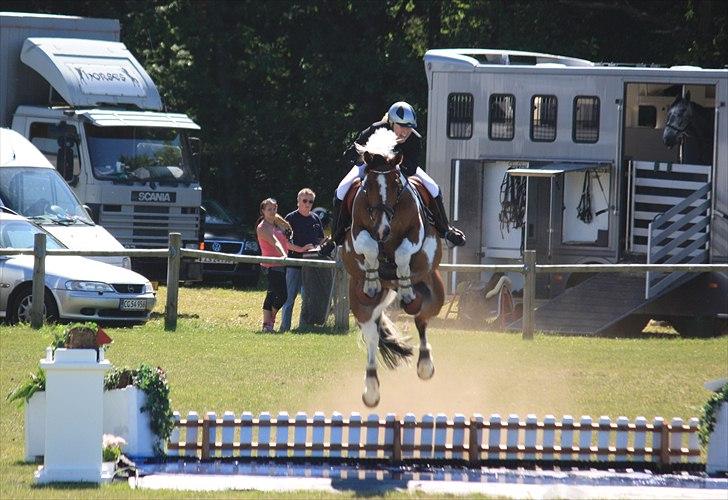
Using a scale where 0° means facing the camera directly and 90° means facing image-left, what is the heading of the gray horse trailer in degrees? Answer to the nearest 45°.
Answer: approximately 270°

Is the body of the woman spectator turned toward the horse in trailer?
no

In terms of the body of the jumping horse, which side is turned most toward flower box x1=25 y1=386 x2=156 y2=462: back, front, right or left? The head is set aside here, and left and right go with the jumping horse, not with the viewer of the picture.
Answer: right

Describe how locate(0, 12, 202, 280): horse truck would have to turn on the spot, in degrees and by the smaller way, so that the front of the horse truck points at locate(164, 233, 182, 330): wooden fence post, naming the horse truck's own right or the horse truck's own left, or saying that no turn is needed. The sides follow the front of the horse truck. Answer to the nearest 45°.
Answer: approximately 45° to the horse truck's own right

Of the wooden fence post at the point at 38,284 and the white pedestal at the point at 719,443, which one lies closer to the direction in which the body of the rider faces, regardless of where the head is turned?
the white pedestal

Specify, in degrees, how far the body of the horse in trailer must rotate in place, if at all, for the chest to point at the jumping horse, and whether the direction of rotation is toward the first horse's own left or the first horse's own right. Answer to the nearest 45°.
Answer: approximately 45° to the first horse's own left

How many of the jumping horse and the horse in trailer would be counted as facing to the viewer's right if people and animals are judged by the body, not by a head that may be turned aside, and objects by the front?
0

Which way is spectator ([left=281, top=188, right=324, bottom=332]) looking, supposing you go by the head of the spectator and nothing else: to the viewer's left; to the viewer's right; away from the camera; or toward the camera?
toward the camera

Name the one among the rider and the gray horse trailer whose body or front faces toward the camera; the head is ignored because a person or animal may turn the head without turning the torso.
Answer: the rider

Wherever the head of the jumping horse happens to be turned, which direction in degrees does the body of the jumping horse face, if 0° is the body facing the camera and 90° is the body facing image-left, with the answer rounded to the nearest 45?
approximately 0°

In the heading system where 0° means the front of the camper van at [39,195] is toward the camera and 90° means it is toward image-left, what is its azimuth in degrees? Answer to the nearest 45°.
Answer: approximately 315°

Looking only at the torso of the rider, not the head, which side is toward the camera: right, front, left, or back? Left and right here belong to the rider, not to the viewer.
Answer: front

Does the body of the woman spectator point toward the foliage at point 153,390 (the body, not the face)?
no
